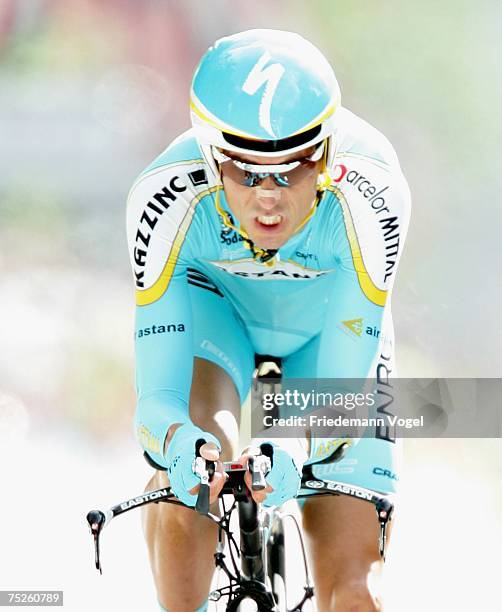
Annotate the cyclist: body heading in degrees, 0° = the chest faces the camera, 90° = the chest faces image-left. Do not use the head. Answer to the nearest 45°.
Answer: approximately 0°

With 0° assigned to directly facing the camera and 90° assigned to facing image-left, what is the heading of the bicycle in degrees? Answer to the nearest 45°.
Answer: approximately 0°
